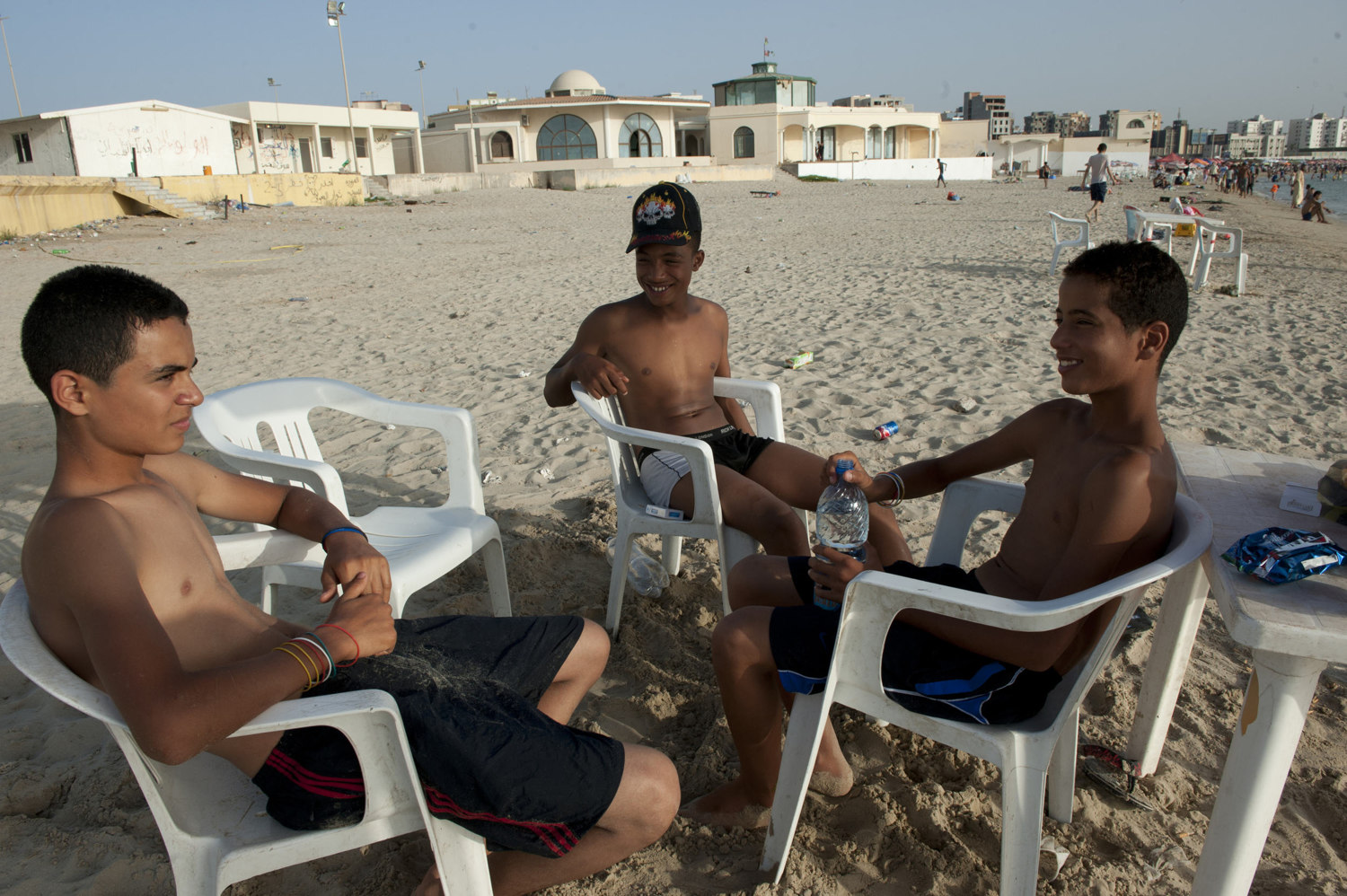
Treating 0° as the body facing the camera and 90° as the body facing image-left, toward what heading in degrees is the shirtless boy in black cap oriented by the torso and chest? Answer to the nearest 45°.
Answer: approximately 315°

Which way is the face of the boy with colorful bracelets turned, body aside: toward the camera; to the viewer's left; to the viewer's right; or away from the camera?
to the viewer's right

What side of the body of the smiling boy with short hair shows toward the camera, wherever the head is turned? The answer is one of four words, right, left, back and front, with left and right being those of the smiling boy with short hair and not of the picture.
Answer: left

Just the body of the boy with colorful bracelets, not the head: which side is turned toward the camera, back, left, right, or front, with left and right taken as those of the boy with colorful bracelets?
right

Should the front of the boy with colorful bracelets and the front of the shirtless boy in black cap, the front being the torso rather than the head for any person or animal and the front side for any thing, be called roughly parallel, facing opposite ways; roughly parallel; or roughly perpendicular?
roughly perpendicular

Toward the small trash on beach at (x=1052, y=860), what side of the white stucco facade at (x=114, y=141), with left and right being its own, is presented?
front

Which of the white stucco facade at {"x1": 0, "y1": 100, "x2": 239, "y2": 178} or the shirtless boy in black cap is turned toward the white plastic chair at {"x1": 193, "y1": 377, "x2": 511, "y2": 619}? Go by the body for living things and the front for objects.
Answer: the white stucco facade

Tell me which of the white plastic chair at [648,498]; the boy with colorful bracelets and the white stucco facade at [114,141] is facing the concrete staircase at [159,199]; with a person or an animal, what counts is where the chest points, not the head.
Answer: the white stucco facade

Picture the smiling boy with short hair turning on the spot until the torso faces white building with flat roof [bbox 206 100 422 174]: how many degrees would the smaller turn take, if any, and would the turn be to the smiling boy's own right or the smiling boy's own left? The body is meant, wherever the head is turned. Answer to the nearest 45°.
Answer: approximately 45° to the smiling boy's own right

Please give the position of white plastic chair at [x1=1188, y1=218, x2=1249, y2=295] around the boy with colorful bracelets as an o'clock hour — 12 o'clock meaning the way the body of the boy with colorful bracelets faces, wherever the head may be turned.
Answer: The white plastic chair is roughly at 11 o'clock from the boy with colorful bracelets.

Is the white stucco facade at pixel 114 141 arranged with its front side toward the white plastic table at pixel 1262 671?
yes
